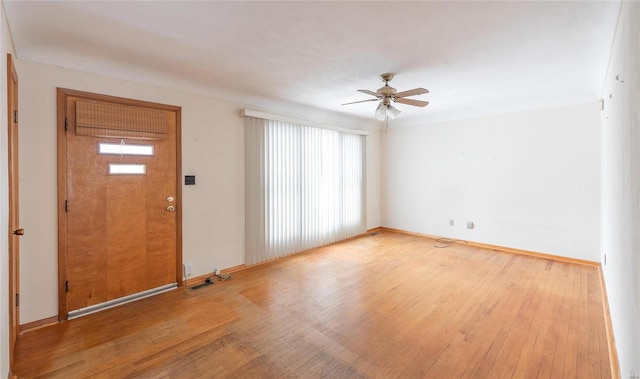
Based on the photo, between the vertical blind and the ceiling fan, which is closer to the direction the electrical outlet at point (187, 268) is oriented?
the ceiling fan

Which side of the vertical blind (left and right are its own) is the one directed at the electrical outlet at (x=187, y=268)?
right

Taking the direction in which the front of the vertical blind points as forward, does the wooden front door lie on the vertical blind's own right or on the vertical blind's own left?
on the vertical blind's own right

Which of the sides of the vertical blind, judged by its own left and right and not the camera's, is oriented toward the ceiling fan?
front

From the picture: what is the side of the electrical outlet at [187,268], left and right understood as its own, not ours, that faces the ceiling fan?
front

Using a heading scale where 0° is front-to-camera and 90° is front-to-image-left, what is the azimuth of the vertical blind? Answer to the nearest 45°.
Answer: approximately 315°

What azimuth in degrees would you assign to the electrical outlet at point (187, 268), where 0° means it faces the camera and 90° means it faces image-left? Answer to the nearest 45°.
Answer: approximately 315°

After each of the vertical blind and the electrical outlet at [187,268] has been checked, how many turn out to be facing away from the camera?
0

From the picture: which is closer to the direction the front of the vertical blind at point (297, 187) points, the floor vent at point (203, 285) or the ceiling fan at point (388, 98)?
the ceiling fan

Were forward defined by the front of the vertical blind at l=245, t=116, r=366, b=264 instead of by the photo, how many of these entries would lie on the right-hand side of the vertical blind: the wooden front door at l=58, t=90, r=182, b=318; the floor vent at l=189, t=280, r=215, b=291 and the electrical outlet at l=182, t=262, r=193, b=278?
3

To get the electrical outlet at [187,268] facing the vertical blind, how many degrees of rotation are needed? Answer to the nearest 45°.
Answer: approximately 45° to its left
